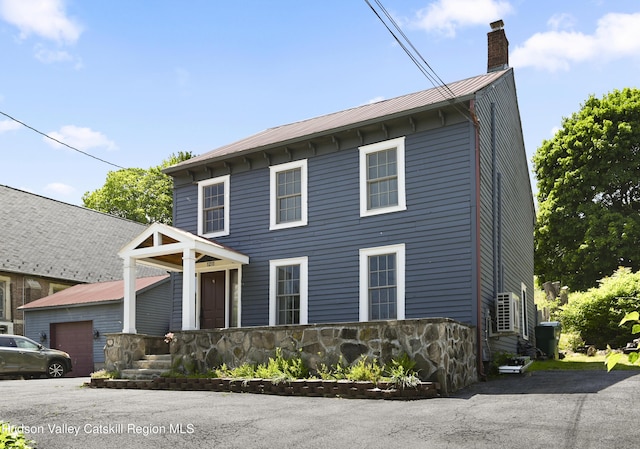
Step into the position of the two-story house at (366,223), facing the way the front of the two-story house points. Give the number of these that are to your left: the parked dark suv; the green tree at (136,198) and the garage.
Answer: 0

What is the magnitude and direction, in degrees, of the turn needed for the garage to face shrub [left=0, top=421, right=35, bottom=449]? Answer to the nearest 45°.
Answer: approximately 45° to its left

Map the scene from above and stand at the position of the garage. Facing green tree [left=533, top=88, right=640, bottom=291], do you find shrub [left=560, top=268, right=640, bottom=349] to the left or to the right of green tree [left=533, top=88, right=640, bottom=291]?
right

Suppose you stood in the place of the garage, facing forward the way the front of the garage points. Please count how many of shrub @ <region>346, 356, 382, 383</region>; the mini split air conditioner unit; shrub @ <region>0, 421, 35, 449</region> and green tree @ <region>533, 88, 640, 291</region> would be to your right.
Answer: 0

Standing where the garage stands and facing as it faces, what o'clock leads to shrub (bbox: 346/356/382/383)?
The shrub is roughly at 10 o'clock from the garage.

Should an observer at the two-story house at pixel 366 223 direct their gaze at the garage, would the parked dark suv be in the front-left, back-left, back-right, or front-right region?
front-left

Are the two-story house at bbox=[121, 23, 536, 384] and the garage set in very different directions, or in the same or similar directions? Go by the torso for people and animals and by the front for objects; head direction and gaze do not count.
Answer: same or similar directions

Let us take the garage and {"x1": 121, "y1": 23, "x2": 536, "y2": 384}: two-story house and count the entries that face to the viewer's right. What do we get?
0

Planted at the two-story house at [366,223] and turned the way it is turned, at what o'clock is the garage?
The garage is roughly at 3 o'clock from the two-story house.

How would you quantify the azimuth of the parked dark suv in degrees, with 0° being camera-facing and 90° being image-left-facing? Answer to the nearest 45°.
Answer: approximately 270°

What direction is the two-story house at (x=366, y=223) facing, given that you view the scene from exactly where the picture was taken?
facing the viewer and to the left of the viewer

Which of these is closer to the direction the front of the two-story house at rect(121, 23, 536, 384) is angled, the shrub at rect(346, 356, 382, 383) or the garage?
the shrub

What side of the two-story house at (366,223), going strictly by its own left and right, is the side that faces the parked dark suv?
right

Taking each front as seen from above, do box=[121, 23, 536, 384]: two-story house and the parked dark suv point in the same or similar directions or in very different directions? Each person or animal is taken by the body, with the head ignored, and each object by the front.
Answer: very different directions
